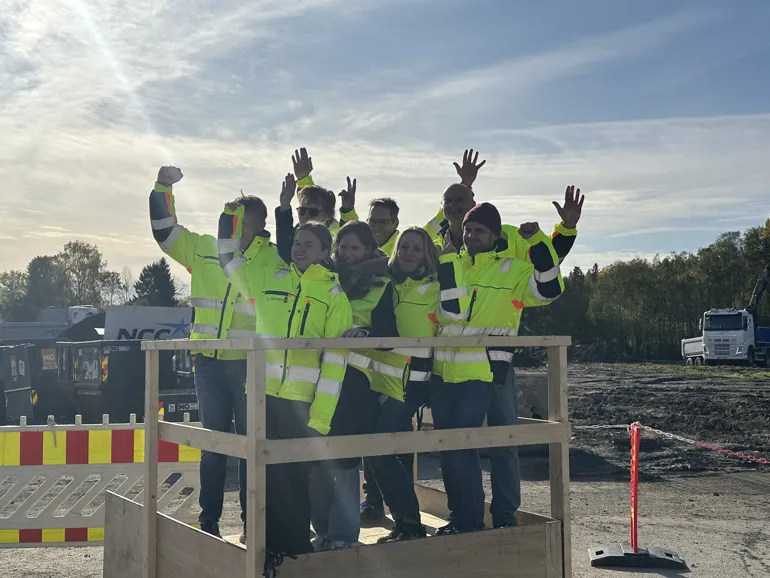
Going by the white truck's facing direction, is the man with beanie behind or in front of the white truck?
in front

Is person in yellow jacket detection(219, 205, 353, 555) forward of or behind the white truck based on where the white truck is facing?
forward

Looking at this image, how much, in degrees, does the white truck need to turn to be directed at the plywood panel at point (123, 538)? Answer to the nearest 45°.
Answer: approximately 45° to its left

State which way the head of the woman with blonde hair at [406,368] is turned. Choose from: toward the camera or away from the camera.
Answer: toward the camera

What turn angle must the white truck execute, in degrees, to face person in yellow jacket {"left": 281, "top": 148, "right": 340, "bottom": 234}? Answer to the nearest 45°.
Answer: approximately 45° to its left

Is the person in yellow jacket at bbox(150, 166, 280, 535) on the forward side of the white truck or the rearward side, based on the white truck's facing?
on the forward side

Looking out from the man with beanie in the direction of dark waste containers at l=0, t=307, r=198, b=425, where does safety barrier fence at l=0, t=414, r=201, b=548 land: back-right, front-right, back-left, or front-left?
front-left

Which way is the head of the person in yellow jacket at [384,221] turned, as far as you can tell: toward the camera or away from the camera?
toward the camera

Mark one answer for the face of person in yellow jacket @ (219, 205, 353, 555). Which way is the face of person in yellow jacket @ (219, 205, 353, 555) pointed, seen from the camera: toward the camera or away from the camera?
toward the camera

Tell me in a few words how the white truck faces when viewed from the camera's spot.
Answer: facing the viewer and to the left of the viewer

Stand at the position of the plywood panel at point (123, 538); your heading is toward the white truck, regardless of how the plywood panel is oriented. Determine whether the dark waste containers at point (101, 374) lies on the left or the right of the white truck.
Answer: left
